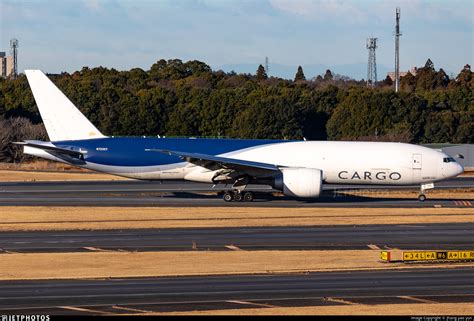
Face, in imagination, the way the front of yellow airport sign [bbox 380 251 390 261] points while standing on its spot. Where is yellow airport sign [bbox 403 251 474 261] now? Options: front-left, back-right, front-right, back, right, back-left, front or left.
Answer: left

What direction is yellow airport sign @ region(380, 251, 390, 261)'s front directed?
toward the camera

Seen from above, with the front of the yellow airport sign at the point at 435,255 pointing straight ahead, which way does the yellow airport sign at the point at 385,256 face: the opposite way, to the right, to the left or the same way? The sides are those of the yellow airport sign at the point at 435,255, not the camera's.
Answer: the same way

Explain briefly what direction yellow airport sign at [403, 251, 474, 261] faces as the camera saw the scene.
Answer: facing the viewer

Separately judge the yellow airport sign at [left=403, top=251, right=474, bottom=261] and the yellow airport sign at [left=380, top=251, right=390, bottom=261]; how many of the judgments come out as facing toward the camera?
2

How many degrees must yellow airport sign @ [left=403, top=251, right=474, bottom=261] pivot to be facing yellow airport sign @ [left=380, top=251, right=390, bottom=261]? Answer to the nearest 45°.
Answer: approximately 90° to its right
